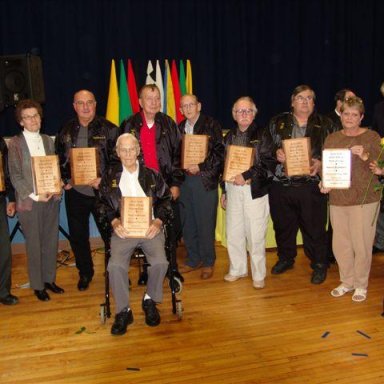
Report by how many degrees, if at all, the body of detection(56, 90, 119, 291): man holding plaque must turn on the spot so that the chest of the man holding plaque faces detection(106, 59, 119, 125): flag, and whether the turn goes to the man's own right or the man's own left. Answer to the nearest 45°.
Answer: approximately 180°

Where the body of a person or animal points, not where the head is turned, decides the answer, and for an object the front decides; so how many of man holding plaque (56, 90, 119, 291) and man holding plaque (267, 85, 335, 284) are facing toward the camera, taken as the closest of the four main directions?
2

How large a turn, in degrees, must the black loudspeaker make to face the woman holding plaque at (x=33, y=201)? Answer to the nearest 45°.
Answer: approximately 45° to its left

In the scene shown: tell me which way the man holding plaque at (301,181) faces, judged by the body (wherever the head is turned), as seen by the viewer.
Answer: toward the camera

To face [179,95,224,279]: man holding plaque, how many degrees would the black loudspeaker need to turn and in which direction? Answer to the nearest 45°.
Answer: approximately 90° to its left

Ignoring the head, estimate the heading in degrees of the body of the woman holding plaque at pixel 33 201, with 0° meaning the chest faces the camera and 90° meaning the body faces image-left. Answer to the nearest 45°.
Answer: approximately 315°

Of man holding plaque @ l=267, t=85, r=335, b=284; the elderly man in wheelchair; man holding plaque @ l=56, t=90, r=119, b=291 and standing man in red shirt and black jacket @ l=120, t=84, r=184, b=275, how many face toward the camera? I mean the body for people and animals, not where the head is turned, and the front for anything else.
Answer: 4

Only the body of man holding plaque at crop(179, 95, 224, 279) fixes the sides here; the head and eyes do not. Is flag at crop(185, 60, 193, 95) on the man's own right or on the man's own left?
on the man's own right

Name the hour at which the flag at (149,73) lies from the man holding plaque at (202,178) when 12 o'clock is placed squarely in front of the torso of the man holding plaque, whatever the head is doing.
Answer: The flag is roughly at 4 o'clock from the man holding plaque.

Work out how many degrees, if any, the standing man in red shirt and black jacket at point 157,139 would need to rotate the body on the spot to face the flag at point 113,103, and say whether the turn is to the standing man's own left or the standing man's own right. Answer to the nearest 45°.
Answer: approximately 180°

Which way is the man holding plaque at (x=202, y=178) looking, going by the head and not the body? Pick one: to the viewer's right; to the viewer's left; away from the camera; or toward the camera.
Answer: toward the camera

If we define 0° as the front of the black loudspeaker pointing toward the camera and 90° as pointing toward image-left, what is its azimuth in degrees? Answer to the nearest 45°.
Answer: approximately 45°

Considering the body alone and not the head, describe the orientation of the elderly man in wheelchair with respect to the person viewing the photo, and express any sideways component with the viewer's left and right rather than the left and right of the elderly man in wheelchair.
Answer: facing the viewer

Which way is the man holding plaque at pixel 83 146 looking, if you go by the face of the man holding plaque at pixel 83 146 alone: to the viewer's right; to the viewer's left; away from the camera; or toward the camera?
toward the camera

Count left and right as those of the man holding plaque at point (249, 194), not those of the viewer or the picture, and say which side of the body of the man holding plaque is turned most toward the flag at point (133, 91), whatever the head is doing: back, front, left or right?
right

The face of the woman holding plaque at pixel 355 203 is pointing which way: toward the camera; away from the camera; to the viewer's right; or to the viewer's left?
toward the camera

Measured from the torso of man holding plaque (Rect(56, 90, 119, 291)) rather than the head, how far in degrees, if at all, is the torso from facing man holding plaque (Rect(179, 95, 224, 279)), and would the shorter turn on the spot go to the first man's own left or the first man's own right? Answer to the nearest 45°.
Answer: approximately 90° to the first man's own left

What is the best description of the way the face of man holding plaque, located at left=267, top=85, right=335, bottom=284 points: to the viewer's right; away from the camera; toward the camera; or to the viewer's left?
toward the camera
